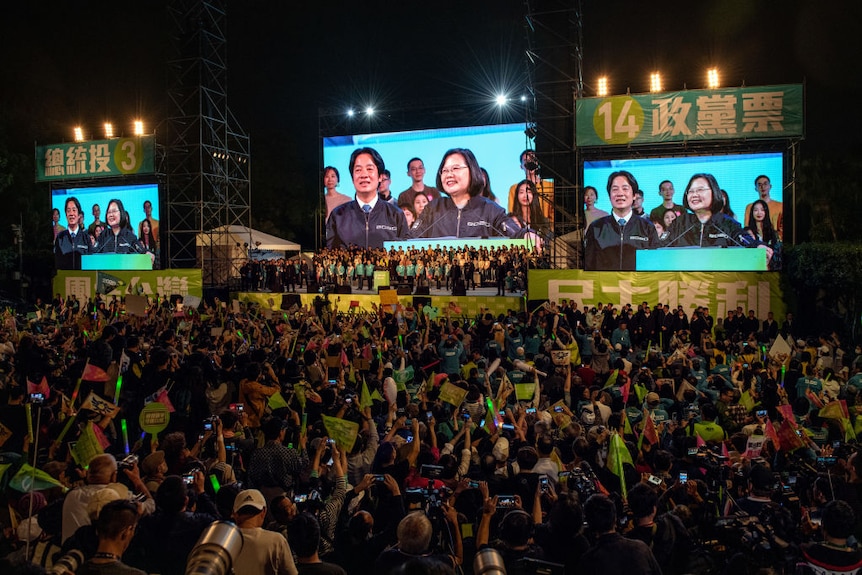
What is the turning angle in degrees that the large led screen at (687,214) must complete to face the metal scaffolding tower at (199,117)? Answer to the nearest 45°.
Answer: approximately 90° to its right

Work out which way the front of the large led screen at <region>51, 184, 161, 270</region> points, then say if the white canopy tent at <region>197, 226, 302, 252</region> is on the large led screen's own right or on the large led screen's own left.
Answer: on the large led screen's own left

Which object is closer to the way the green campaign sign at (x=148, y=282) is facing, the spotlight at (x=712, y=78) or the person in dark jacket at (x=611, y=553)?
the person in dark jacket

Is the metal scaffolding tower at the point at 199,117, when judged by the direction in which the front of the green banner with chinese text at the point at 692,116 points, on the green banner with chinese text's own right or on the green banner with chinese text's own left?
on the green banner with chinese text's own right

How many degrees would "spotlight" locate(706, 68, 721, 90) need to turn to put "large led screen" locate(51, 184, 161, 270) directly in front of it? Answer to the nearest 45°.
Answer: approximately 90° to its right

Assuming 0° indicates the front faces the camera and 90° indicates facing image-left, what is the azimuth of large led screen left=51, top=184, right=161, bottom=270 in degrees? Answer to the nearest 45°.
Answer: approximately 0°

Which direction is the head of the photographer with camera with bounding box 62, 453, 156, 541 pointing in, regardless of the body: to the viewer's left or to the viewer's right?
to the viewer's right

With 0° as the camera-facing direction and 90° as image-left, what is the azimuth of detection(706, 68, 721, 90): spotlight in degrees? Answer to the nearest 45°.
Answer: approximately 0°

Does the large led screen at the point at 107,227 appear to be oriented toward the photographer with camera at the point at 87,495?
yes
